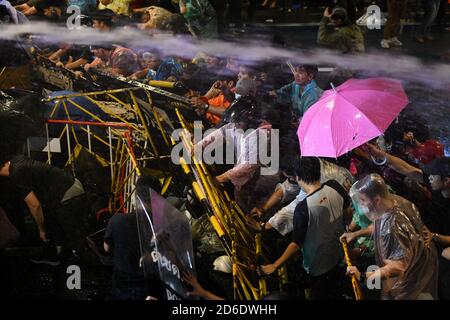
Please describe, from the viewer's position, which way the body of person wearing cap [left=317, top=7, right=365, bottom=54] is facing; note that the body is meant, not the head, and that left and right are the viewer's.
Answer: facing the viewer and to the left of the viewer
